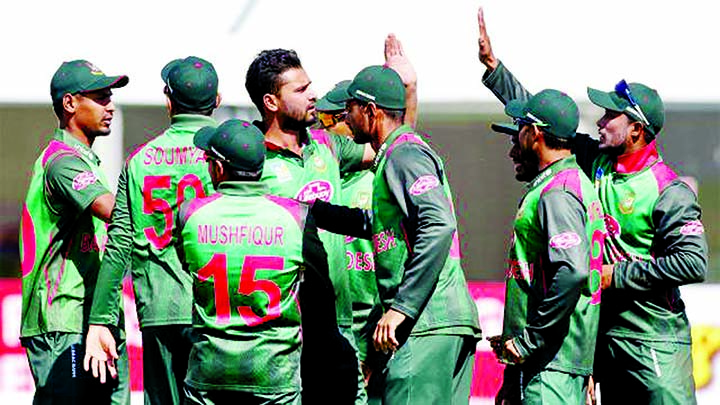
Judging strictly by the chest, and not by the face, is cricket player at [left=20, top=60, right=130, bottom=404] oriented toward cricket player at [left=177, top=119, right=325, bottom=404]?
no

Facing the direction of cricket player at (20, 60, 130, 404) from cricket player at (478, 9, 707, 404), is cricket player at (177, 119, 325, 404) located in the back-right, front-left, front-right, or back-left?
front-left

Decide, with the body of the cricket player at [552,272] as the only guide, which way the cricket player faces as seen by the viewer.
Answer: to the viewer's left

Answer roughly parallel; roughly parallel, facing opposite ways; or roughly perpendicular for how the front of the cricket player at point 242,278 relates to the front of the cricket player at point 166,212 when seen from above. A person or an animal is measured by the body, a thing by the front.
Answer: roughly parallel

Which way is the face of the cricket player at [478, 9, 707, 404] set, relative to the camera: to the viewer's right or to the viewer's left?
to the viewer's left

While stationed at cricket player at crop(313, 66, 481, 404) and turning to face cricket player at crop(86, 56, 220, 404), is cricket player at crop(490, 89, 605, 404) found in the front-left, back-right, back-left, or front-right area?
back-right

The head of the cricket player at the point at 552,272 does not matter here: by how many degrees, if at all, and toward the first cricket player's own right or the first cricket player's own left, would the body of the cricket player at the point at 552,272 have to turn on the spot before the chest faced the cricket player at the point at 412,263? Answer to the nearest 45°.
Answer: approximately 45° to the first cricket player's own left

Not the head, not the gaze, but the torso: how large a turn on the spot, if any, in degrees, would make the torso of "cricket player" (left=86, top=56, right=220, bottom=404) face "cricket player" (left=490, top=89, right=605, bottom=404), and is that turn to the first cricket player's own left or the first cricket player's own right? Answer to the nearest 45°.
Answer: approximately 135° to the first cricket player's own right

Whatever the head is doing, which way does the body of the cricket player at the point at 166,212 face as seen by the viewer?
away from the camera

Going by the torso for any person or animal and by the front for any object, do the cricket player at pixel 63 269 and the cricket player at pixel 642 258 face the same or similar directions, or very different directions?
very different directions

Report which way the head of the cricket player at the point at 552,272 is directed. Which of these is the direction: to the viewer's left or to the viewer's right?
to the viewer's left

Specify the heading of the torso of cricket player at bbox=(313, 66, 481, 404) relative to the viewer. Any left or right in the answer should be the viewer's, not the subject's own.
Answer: facing to the left of the viewer

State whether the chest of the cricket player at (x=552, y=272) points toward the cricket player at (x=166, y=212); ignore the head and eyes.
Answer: yes

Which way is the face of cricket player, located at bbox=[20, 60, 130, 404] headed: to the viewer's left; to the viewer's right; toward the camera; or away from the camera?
to the viewer's right

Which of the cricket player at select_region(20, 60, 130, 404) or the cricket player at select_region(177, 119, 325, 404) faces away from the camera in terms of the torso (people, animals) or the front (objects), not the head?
the cricket player at select_region(177, 119, 325, 404)

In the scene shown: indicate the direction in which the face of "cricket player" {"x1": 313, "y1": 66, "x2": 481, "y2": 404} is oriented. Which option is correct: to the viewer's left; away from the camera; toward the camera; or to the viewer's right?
to the viewer's left

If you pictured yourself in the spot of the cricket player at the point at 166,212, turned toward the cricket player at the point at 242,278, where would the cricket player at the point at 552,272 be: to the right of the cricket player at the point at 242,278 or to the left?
left
